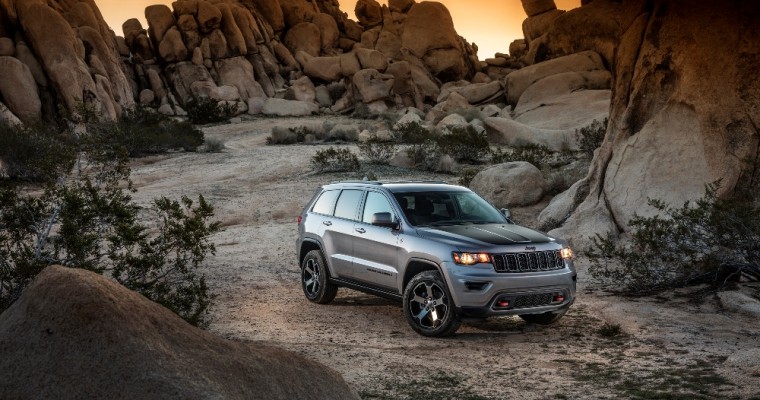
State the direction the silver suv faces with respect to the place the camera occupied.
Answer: facing the viewer and to the right of the viewer

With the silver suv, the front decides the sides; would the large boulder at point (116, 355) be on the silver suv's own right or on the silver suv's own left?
on the silver suv's own right

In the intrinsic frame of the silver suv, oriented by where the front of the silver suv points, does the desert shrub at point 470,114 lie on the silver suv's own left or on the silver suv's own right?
on the silver suv's own left

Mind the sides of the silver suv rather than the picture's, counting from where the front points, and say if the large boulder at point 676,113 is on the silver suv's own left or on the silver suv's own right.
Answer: on the silver suv's own left

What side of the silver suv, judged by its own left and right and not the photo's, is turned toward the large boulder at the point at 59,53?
back

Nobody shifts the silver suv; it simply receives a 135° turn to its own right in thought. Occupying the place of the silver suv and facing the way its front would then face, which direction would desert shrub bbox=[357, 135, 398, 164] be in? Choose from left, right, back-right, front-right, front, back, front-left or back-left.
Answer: right

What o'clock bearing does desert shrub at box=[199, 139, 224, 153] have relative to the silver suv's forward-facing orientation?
The desert shrub is roughly at 7 o'clock from the silver suv.

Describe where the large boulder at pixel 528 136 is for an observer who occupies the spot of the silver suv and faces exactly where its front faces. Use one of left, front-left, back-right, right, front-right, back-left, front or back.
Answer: back-left

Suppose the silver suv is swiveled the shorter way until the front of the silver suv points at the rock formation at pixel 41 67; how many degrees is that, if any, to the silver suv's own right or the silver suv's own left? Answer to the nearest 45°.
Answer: approximately 180°

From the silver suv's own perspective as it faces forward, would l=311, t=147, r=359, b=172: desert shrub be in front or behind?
behind

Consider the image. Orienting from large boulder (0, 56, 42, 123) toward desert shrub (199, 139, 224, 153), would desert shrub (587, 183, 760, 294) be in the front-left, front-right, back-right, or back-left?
front-right

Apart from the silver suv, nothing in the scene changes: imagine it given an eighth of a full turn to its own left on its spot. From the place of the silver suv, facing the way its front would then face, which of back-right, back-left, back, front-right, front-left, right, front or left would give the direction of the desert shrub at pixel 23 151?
back-left

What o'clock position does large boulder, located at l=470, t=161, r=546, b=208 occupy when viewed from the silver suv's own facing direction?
The large boulder is roughly at 8 o'clock from the silver suv.

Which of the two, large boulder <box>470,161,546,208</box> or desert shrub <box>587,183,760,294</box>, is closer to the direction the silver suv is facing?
the desert shrub

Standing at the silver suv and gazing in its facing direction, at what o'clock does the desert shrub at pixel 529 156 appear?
The desert shrub is roughly at 8 o'clock from the silver suv.
